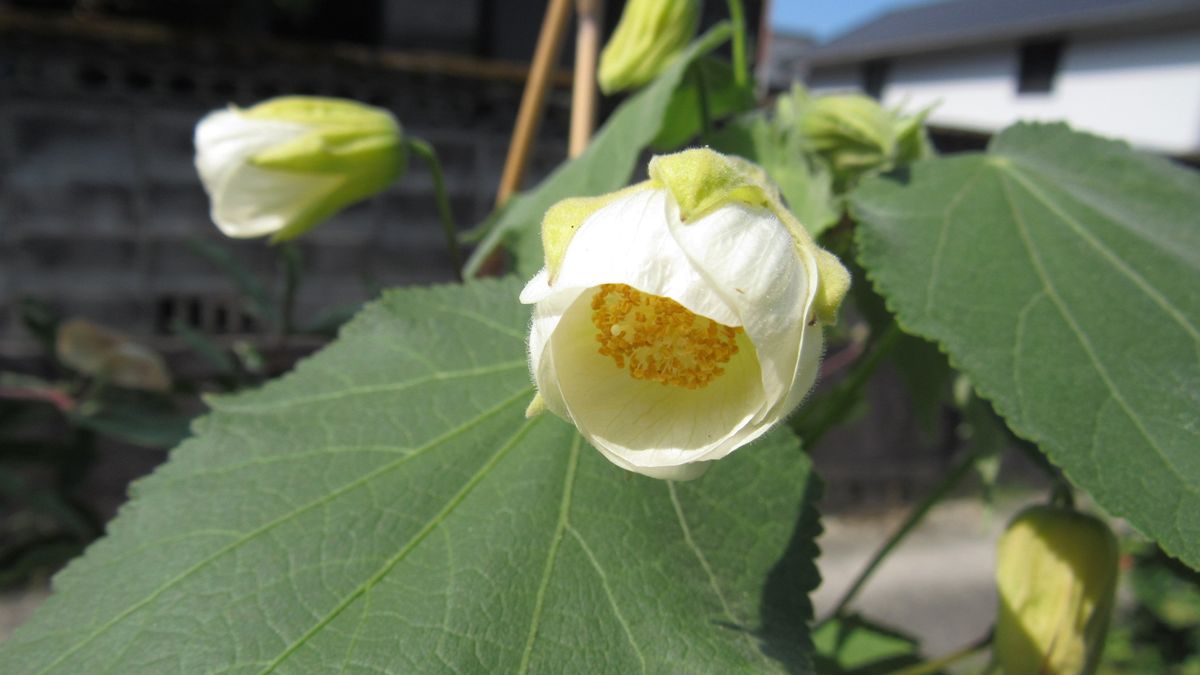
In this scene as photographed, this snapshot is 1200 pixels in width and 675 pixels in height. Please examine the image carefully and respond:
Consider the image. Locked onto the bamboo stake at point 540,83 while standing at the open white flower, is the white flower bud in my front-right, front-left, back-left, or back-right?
front-left

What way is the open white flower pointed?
toward the camera
